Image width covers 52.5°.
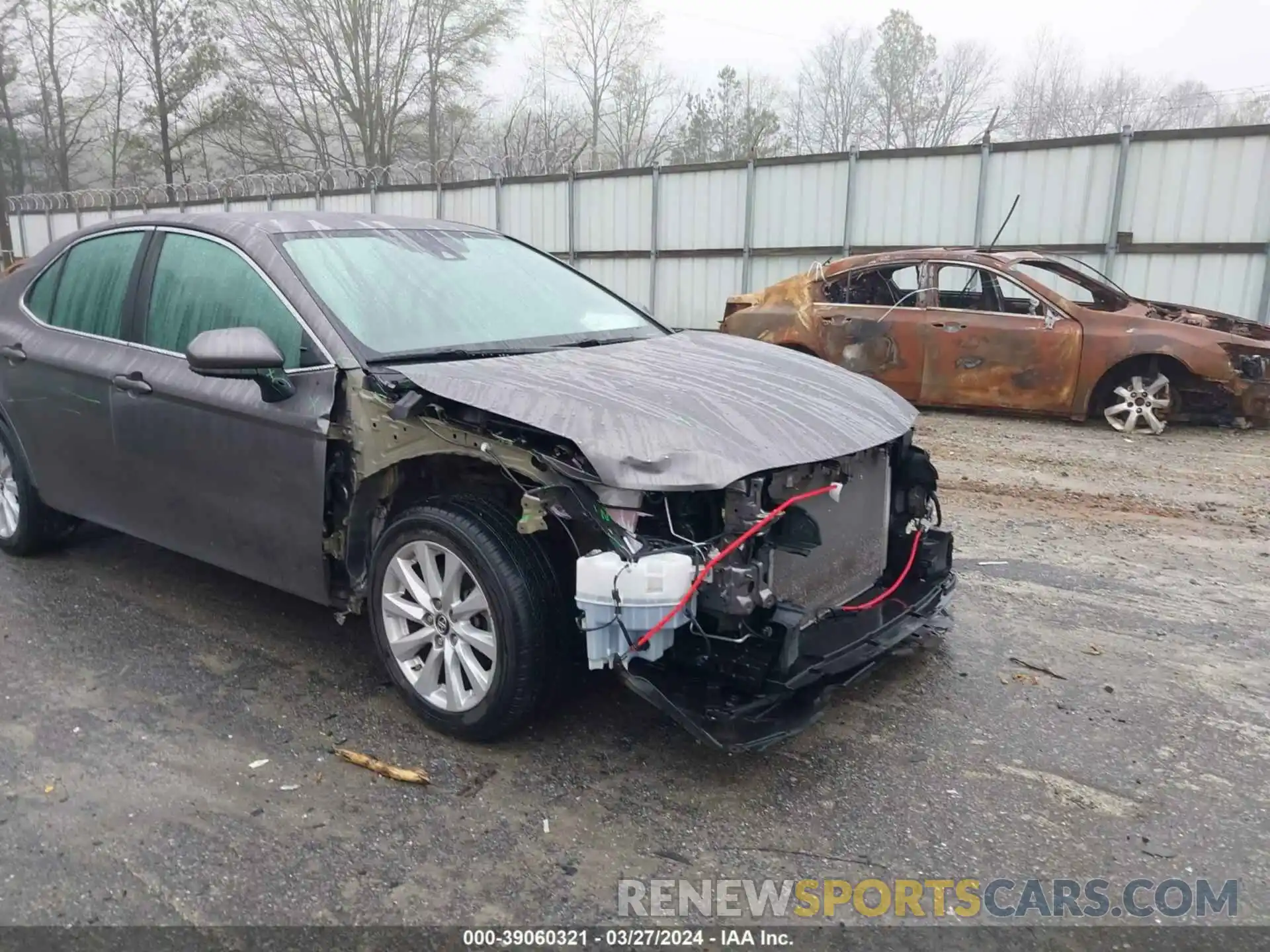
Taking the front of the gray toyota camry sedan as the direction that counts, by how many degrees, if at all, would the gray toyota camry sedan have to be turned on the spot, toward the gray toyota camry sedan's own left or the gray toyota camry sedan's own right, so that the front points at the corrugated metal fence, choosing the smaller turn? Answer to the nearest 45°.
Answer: approximately 90° to the gray toyota camry sedan's own left

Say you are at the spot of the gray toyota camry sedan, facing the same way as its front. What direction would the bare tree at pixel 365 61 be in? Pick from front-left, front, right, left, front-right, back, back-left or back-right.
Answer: back-left

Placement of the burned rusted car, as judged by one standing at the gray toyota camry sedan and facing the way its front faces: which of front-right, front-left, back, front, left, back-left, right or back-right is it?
left

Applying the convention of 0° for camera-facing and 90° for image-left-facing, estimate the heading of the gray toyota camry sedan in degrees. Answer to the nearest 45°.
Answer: approximately 315°

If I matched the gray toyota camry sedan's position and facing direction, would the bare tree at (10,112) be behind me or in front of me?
behind

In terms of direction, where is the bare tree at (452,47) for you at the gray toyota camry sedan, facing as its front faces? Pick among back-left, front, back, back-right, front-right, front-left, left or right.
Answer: back-left

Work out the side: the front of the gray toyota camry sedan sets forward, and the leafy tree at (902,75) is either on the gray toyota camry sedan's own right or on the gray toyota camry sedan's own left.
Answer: on the gray toyota camry sedan's own left

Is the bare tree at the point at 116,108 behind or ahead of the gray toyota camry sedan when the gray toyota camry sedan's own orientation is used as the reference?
behind
